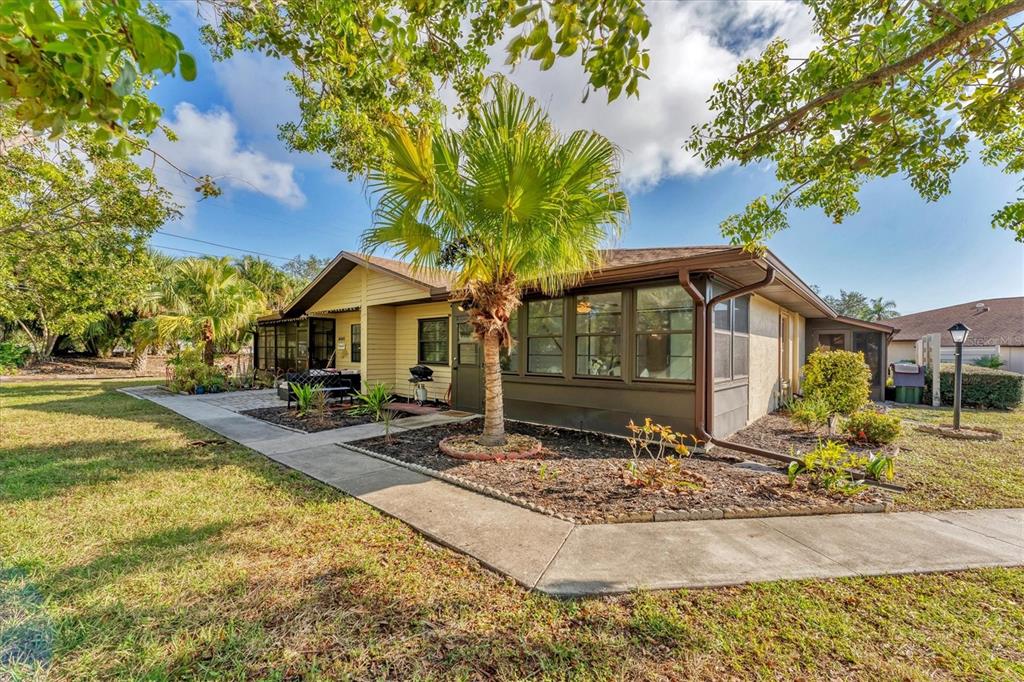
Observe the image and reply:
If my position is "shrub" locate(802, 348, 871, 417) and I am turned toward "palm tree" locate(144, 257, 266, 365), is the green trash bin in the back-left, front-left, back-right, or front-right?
back-right

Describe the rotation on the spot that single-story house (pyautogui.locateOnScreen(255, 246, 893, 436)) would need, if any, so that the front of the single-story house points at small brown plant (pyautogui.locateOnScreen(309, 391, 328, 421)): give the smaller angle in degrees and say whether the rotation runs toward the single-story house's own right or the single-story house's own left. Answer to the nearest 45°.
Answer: approximately 45° to the single-story house's own right

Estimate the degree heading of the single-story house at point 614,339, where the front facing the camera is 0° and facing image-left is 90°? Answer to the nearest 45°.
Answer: approximately 45°

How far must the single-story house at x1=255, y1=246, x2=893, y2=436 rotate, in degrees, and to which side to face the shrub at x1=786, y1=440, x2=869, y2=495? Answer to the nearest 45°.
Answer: approximately 90° to its left

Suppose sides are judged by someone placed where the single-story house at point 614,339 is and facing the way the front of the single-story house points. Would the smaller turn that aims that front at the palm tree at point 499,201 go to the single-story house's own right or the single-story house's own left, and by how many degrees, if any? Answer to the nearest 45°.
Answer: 0° — it already faces it

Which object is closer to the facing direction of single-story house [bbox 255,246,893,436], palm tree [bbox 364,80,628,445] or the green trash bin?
the palm tree

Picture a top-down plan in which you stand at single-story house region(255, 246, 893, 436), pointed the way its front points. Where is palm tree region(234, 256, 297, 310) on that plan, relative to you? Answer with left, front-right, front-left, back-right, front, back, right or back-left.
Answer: right

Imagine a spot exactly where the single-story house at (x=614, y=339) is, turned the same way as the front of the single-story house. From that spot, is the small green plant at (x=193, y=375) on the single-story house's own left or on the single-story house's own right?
on the single-story house's own right

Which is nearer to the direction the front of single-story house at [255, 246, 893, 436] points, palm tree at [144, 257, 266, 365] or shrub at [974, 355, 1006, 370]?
the palm tree

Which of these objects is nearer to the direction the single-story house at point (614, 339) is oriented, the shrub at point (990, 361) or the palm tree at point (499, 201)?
the palm tree

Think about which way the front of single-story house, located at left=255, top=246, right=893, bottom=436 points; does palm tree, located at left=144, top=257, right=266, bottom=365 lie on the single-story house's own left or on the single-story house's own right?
on the single-story house's own right
